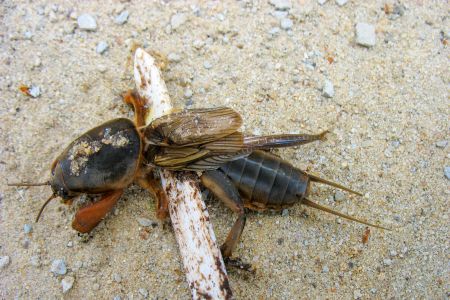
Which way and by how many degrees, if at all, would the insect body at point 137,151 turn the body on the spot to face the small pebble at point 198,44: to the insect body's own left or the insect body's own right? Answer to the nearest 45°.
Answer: approximately 90° to the insect body's own right

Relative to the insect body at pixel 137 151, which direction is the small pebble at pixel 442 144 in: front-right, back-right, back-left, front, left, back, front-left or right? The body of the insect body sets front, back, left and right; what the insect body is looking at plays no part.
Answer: back

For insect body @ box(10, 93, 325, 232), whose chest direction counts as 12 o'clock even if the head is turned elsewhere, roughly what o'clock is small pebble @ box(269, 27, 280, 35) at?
The small pebble is roughly at 4 o'clock from the insect body.

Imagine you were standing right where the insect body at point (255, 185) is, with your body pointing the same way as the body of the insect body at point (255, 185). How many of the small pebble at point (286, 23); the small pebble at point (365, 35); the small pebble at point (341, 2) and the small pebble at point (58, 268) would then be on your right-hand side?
3

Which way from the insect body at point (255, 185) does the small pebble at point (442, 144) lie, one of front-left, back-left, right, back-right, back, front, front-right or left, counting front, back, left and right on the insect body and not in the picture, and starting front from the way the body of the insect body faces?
back-right

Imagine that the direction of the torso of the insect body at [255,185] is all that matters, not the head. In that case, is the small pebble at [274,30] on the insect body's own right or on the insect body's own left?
on the insect body's own right

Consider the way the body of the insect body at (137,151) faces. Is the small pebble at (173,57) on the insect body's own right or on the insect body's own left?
on the insect body's own right

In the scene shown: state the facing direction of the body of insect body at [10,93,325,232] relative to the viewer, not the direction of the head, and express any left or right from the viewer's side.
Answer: facing to the left of the viewer
